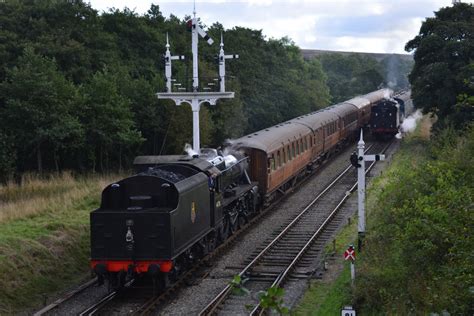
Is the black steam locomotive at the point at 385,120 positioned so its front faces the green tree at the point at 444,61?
no

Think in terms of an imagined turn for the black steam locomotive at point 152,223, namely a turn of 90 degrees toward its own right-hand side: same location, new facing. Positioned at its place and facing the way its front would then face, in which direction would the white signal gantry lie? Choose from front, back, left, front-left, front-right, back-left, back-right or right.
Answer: back-left

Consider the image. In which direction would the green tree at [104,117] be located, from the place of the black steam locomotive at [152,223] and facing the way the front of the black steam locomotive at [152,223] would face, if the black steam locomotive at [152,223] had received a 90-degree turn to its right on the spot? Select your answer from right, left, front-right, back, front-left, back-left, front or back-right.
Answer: back-left

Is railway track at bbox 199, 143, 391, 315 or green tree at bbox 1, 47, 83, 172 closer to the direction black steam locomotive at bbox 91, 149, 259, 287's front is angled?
the railway track

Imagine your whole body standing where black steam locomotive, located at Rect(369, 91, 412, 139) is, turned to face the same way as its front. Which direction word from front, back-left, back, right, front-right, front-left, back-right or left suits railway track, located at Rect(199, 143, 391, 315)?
front-left

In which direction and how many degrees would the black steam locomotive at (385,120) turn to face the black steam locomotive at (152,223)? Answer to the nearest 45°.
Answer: approximately 45° to its left

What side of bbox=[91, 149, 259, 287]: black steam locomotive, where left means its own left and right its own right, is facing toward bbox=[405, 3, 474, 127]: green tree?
front

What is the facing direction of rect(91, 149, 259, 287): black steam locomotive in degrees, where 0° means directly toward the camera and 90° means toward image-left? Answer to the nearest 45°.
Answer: approximately 225°

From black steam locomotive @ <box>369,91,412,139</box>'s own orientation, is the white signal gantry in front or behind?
in front

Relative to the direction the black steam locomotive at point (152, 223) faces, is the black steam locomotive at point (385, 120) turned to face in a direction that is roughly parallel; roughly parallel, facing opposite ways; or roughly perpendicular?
roughly parallel, facing opposite ways

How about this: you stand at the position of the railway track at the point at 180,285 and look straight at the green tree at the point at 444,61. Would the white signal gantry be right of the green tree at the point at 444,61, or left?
left

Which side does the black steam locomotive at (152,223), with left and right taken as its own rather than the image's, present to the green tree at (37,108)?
left

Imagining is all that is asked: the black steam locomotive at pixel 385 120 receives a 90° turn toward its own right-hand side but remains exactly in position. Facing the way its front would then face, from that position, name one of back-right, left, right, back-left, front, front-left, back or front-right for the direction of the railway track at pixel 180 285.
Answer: back-left
